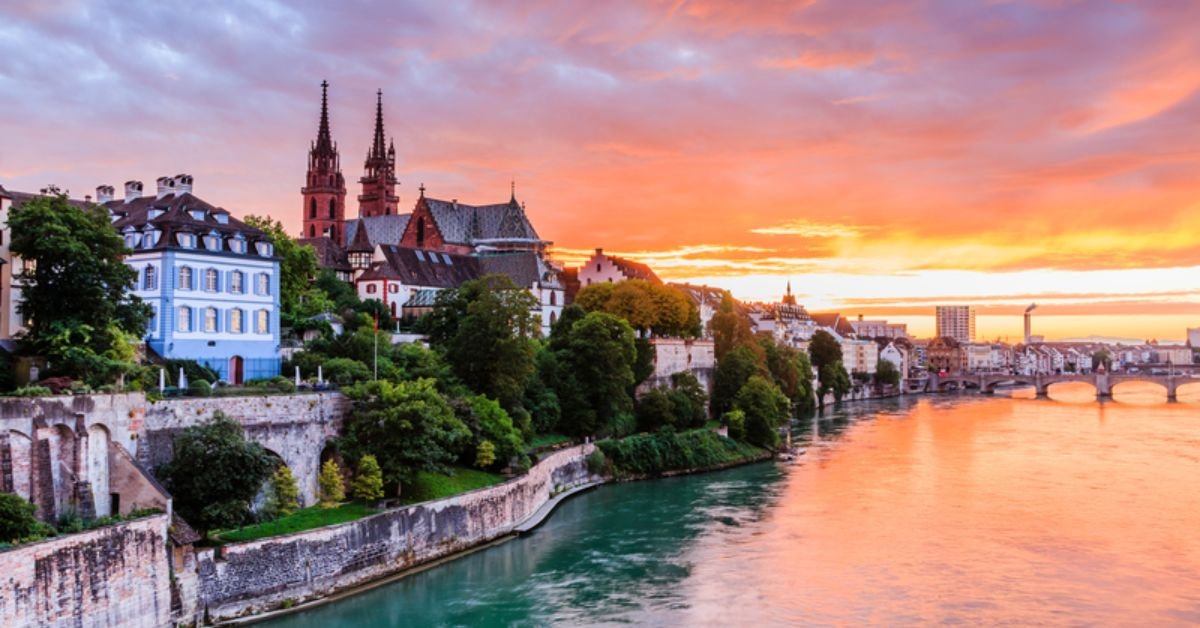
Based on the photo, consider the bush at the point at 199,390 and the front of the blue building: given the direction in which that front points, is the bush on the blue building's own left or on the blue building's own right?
on the blue building's own right

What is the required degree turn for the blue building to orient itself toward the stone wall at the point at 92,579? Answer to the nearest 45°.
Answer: approximately 45° to its right

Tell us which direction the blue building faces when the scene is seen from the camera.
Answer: facing the viewer and to the right of the viewer

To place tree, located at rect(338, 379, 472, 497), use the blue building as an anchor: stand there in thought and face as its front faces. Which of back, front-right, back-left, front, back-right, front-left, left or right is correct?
front

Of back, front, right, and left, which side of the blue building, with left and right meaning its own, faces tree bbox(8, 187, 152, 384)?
right

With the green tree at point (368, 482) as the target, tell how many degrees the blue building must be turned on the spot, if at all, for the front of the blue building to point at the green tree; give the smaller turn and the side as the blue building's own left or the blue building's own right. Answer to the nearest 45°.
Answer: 0° — it already faces it

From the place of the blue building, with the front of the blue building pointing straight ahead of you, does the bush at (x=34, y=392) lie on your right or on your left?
on your right

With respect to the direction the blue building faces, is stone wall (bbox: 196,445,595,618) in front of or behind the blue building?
in front

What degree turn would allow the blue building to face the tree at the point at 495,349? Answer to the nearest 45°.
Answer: approximately 45° to its left
